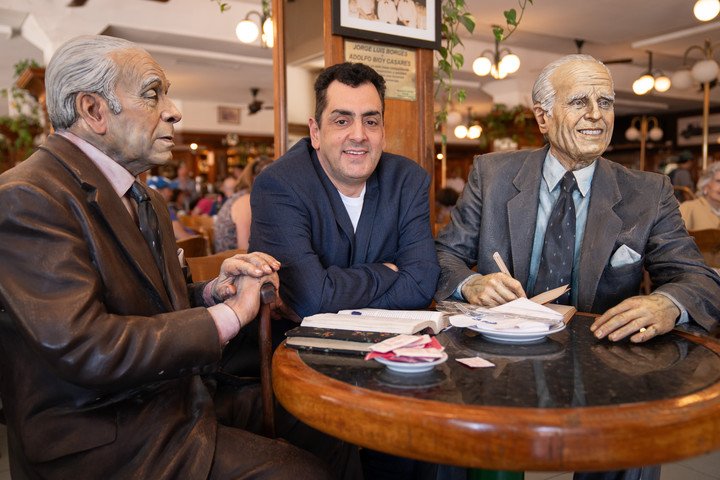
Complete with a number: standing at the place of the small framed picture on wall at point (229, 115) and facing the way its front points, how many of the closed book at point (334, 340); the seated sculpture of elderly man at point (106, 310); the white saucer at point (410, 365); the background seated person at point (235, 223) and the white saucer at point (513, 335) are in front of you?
5

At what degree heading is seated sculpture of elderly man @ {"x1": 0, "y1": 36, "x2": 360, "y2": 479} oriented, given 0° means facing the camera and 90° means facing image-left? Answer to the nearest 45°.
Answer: approximately 270°

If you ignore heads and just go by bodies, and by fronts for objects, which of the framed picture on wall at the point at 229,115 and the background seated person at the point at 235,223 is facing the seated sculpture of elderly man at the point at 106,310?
the framed picture on wall

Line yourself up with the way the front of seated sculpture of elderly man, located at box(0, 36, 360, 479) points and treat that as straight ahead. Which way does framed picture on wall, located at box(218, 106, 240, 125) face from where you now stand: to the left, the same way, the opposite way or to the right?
to the right

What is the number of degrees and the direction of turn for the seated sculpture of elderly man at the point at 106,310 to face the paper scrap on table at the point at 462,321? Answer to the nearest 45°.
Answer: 0° — it already faces it

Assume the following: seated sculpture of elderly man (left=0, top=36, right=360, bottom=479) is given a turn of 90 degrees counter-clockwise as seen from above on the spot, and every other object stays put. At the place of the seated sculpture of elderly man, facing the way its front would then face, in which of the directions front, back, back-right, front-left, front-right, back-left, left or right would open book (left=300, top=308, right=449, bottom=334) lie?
right

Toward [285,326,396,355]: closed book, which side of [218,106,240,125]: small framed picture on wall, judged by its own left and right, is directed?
front

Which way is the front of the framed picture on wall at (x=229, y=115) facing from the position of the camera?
facing the viewer

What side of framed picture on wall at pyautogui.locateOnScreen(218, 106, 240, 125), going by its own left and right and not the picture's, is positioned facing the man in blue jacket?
front
